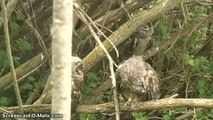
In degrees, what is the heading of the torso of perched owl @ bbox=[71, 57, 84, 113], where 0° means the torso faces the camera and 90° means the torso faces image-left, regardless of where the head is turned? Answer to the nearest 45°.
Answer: approximately 315°

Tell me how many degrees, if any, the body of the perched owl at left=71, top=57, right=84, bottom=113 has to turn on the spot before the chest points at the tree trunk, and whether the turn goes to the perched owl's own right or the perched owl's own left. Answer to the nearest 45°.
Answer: approximately 45° to the perched owl's own right

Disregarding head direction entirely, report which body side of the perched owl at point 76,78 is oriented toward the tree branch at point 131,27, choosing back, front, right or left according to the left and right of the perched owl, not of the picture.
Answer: left
